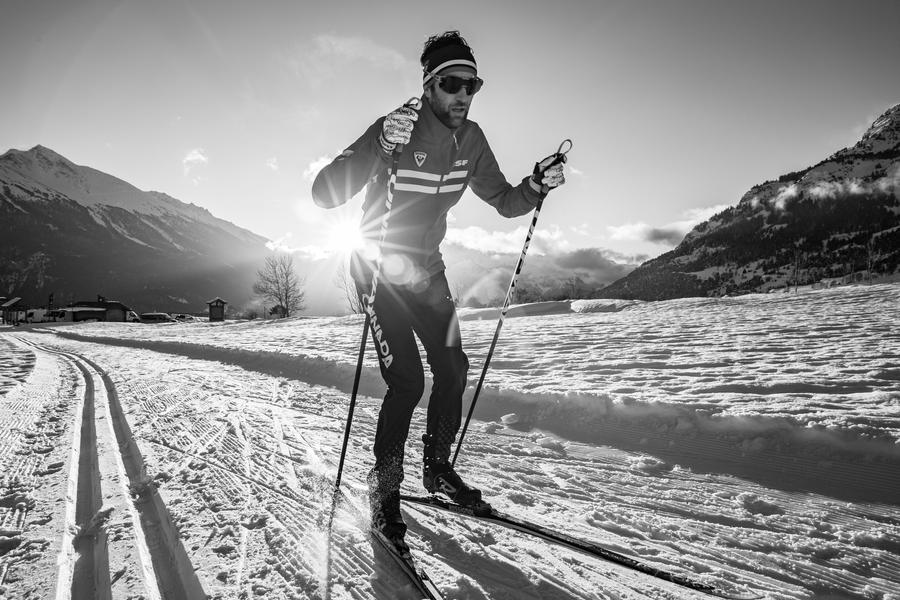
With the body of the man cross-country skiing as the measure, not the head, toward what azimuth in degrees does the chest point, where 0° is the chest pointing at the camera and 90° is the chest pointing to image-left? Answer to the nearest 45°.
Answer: approximately 315°
